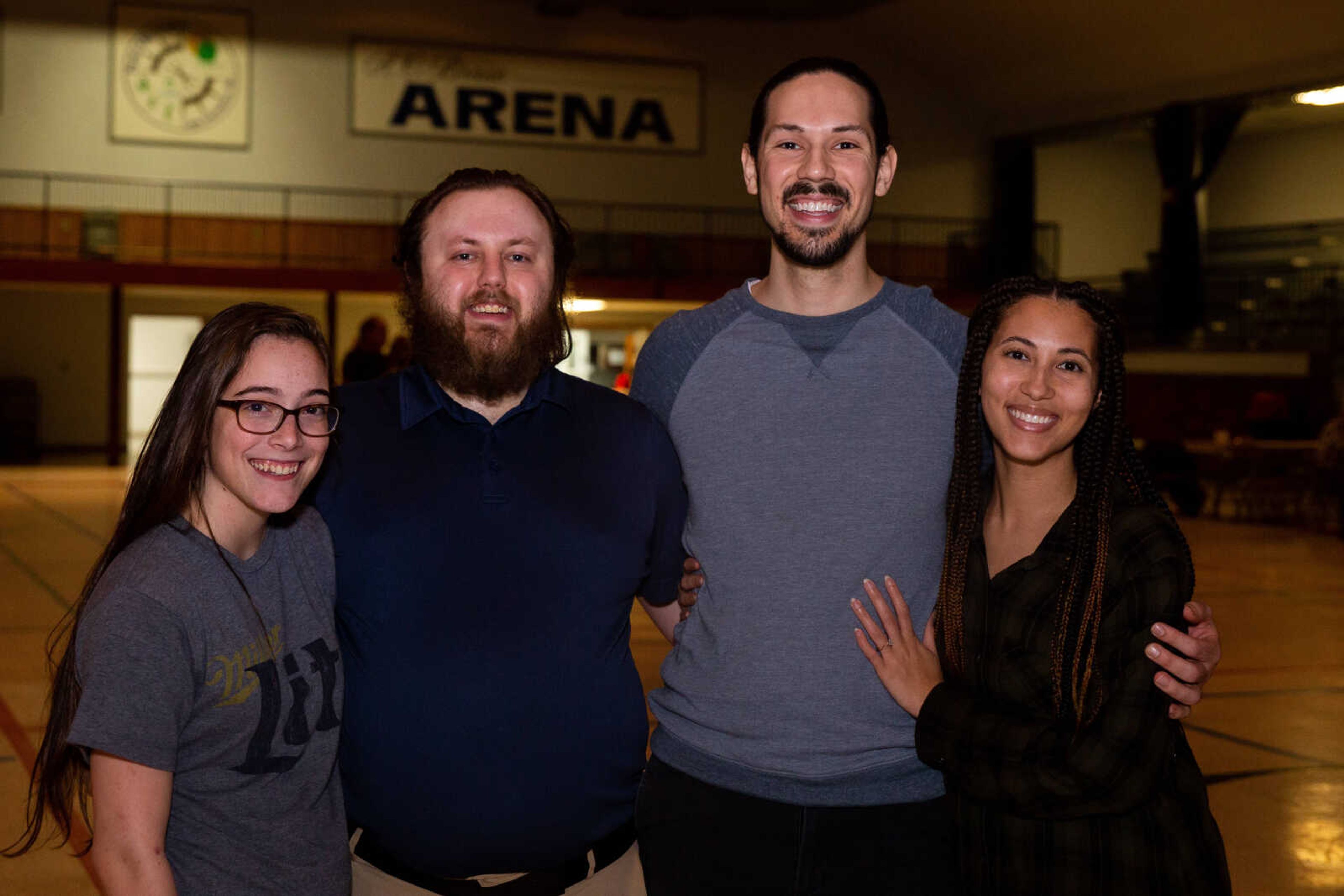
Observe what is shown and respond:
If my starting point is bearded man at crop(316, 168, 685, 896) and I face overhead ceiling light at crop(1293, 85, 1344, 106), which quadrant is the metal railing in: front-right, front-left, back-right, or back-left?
front-left

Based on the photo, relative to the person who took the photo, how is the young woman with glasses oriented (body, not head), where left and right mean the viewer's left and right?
facing the viewer and to the right of the viewer

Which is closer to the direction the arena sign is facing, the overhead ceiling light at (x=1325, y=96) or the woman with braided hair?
the woman with braided hair

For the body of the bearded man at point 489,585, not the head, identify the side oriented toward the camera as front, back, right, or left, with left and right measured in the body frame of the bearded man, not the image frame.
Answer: front

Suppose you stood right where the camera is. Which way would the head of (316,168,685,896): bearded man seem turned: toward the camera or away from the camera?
toward the camera

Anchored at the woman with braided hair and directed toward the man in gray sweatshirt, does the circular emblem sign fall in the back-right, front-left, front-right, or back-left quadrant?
front-right

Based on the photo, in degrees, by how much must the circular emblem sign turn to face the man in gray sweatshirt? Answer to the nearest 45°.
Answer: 0° — it already faces them

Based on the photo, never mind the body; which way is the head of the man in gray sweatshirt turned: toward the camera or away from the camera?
toward the camera

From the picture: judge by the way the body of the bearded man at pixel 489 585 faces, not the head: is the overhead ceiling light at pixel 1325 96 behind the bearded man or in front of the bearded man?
behind

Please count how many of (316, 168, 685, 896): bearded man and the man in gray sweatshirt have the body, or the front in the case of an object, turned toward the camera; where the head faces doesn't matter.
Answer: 2

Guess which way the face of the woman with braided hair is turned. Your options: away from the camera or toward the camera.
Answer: toward the camera

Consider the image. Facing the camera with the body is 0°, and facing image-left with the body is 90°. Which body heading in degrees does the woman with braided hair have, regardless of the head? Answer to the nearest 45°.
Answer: approximately 45°

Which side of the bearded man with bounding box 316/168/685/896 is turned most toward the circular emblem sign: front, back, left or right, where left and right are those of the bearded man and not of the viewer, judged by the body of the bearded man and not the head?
back

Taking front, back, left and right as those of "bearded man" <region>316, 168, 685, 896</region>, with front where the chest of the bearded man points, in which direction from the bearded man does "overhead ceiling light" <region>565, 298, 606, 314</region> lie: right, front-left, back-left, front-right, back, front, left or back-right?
back

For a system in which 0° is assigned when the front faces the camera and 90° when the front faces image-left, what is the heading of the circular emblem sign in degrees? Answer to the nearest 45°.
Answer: approximately 0°
